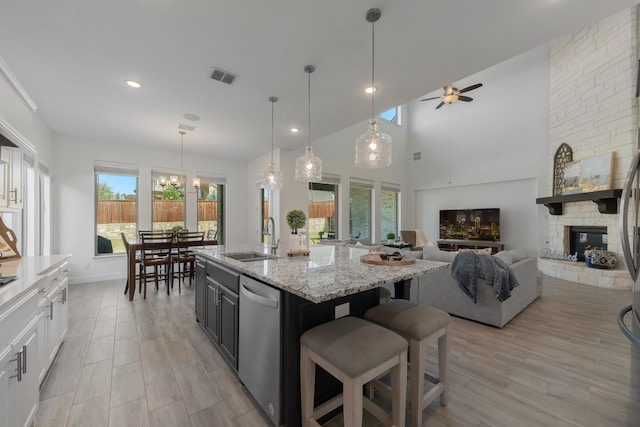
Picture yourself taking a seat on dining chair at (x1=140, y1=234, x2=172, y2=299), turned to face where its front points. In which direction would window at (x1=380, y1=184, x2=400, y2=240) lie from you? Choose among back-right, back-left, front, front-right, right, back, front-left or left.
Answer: right

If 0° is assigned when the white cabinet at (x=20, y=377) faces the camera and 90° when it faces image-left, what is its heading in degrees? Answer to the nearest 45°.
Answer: approximately 270°

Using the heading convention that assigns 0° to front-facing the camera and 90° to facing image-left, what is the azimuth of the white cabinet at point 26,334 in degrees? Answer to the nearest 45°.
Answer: approximately 270°

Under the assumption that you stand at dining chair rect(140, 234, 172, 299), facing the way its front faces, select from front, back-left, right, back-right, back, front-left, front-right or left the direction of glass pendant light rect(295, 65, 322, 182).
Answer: back-right

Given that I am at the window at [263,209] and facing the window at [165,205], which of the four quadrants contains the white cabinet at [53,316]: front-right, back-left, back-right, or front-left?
front-left

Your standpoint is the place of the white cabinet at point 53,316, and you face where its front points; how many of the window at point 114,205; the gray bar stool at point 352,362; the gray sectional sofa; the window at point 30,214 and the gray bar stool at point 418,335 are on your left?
2

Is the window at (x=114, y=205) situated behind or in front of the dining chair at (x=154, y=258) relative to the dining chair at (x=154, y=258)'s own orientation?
in front

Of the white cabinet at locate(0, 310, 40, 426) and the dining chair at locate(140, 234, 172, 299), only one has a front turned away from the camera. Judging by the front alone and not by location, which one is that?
the dining chair

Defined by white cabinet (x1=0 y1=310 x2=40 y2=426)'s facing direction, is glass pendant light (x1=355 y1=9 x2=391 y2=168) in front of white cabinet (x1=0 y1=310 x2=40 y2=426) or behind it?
in front

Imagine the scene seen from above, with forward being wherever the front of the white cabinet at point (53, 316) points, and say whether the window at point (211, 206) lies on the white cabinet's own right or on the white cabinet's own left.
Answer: on the white cabinet's own left

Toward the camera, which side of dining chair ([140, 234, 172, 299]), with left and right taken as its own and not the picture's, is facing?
back

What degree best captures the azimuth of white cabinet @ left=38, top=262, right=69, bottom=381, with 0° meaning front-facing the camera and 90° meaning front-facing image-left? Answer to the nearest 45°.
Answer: approximately 270°

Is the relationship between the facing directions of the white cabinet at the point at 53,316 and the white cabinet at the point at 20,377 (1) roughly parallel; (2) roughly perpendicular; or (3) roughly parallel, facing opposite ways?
roughly parallel

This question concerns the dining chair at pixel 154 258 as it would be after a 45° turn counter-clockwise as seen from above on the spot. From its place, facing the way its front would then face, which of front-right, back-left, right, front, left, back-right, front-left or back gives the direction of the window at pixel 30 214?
front-left

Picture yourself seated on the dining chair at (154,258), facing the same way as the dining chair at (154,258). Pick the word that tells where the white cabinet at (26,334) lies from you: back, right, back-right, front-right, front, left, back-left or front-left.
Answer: back

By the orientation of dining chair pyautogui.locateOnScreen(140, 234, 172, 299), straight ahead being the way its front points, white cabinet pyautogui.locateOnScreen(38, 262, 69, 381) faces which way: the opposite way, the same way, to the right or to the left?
to the right

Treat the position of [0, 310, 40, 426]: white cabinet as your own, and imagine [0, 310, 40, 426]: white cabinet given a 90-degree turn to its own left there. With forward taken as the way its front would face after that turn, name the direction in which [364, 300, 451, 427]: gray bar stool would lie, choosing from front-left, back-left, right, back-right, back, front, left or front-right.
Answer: back-right
